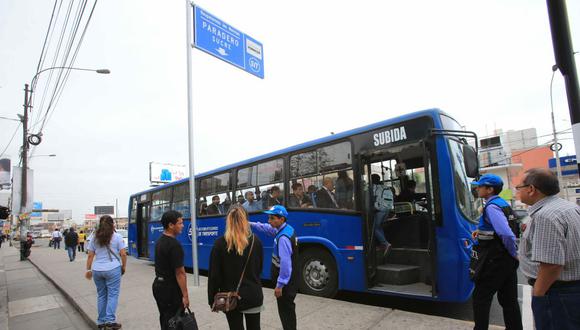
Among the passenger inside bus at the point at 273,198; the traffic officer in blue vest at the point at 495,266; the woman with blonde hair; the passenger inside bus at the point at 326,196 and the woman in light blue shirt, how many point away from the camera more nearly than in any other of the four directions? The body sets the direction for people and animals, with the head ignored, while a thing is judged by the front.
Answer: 2

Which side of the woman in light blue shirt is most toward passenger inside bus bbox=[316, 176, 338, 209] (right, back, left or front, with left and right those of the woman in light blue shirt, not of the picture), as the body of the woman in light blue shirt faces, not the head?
right

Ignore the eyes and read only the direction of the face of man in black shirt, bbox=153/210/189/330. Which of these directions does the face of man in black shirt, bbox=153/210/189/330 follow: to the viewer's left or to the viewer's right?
to the viewer's right

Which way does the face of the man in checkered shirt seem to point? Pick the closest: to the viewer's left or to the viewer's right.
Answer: to the viewer's left

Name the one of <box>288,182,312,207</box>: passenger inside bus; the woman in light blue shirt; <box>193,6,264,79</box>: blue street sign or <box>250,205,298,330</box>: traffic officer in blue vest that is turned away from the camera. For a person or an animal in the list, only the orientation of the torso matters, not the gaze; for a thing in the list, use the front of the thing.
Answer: the woman in light blue shirt

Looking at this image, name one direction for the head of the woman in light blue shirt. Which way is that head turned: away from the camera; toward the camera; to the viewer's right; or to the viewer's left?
away from the camera

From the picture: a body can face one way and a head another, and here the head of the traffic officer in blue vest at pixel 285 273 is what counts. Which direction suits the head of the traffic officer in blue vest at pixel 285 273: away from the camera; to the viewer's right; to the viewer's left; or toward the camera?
to the viewer's left

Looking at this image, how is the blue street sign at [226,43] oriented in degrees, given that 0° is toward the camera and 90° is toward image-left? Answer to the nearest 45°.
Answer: approximately 315°

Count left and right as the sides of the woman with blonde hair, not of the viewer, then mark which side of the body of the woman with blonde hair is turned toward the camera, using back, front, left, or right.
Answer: back

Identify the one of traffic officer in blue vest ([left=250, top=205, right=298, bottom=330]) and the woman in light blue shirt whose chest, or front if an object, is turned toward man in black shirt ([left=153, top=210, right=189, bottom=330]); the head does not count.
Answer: the traffic officer in blue vest

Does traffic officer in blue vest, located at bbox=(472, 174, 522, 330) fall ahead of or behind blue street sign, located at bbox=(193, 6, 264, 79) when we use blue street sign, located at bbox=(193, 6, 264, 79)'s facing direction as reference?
ahead

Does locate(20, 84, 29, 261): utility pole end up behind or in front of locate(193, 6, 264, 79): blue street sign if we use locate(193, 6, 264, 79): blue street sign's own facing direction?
behind

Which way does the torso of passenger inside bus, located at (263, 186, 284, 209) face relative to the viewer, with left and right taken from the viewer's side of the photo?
facing the viewer and to the right of the viewer

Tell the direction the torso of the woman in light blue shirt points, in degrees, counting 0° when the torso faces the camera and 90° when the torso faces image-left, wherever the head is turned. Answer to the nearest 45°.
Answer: approximately 180°

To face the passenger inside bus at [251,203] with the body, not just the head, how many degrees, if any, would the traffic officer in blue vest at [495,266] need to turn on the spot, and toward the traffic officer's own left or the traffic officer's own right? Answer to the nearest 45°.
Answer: approximately 45° to the traffic officer's own right

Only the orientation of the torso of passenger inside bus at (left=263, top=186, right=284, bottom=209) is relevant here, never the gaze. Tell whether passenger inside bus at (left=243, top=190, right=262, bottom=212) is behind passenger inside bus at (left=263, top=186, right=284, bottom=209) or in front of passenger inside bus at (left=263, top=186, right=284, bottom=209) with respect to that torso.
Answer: behind

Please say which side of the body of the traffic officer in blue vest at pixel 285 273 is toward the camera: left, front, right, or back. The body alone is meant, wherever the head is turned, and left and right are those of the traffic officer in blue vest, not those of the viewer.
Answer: left
